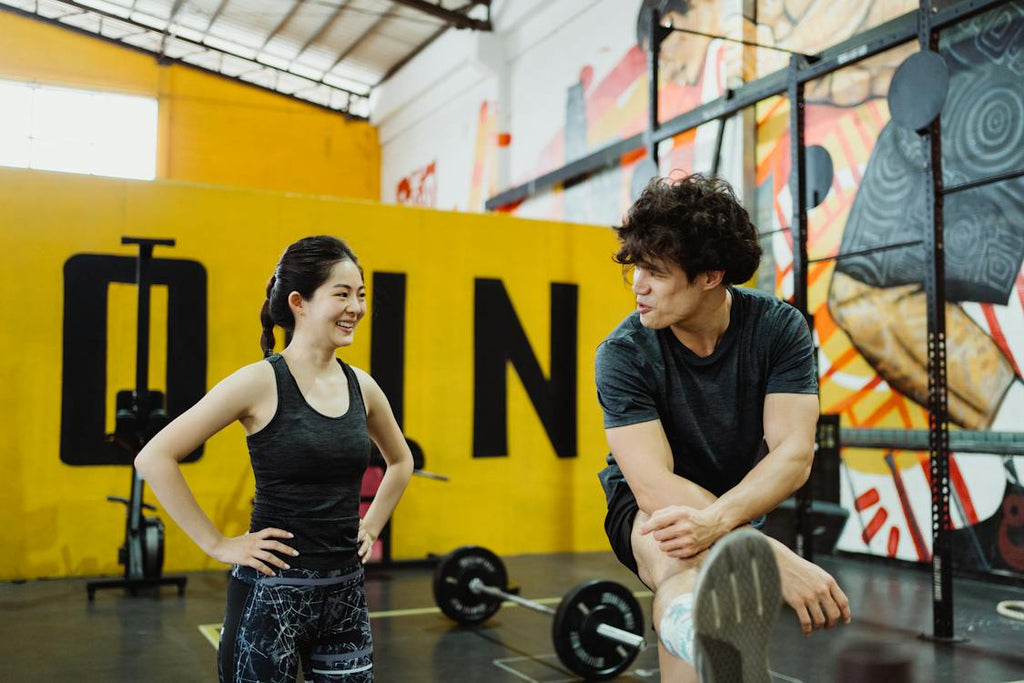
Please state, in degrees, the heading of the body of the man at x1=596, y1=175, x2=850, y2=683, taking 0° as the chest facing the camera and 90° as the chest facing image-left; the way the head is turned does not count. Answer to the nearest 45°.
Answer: approximately 0°

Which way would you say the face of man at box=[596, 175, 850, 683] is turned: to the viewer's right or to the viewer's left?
to the viewer's left

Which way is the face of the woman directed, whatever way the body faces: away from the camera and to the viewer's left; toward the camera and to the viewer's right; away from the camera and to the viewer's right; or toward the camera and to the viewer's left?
toward the camera and to the viewer's right

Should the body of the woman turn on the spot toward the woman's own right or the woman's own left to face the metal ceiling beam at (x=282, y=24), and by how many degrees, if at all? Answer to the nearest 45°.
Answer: approximately 135° to the woman's own left

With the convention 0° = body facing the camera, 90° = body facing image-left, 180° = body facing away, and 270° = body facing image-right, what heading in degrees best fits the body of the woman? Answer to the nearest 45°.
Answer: approximately 315°

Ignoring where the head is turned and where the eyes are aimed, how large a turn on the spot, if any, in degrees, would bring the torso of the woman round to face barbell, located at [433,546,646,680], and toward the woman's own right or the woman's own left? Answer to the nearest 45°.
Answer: approximately 90° to the woman's own left
